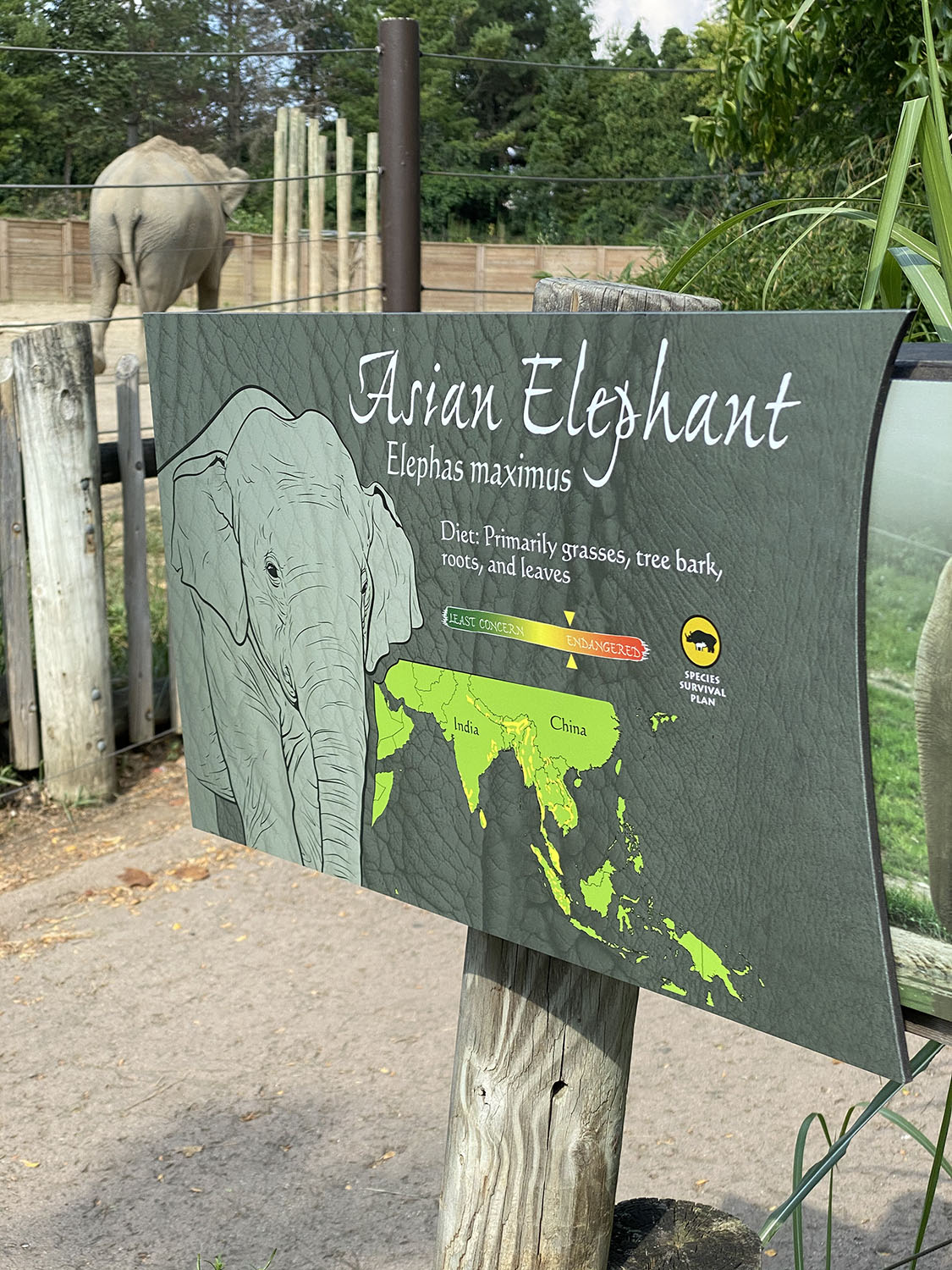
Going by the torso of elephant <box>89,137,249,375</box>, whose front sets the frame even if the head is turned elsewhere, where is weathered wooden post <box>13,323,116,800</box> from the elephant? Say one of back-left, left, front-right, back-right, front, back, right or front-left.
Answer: back-right

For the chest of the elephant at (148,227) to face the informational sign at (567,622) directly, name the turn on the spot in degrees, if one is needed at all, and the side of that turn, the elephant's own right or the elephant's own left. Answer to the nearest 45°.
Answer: approximately 135° to the elephant's own right

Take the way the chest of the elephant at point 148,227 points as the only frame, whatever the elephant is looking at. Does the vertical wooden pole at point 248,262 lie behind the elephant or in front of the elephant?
in front

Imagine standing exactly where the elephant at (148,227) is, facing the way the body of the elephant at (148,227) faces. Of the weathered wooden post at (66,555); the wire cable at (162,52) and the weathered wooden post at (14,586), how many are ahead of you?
0

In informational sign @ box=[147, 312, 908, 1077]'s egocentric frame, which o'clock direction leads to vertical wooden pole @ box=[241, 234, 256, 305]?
The vertical wooden pole is roughly at 4 o'clock from the informational sign.

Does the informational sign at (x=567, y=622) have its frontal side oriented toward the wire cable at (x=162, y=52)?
no

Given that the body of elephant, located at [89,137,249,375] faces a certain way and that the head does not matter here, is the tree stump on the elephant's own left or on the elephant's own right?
on the elephant's own right

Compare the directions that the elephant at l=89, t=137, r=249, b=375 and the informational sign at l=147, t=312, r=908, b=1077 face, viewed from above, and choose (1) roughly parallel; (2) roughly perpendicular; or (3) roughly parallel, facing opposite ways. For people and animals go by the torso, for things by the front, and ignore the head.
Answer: roughly parallel, facing opposite ways

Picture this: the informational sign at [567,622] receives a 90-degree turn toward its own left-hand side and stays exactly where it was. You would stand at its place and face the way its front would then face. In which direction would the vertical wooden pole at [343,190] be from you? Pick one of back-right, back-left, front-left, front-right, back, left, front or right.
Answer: back-left

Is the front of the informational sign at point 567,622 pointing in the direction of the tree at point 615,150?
no

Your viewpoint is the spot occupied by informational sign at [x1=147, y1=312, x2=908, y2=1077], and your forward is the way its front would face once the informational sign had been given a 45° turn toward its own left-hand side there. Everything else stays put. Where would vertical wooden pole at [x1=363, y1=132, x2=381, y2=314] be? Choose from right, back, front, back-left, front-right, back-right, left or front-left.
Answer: back

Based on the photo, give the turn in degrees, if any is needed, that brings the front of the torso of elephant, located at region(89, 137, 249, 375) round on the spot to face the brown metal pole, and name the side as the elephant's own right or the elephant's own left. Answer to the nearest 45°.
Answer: approximately 135° to the elephant's own right

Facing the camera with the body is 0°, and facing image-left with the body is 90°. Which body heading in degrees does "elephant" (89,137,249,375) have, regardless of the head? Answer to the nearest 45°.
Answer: approximately 225°

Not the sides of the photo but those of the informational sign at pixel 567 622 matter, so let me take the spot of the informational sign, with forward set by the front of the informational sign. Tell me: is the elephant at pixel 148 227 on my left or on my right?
on my right
